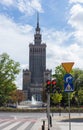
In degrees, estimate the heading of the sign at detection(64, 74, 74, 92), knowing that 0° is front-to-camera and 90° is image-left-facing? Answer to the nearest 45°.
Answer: approximately 0°
